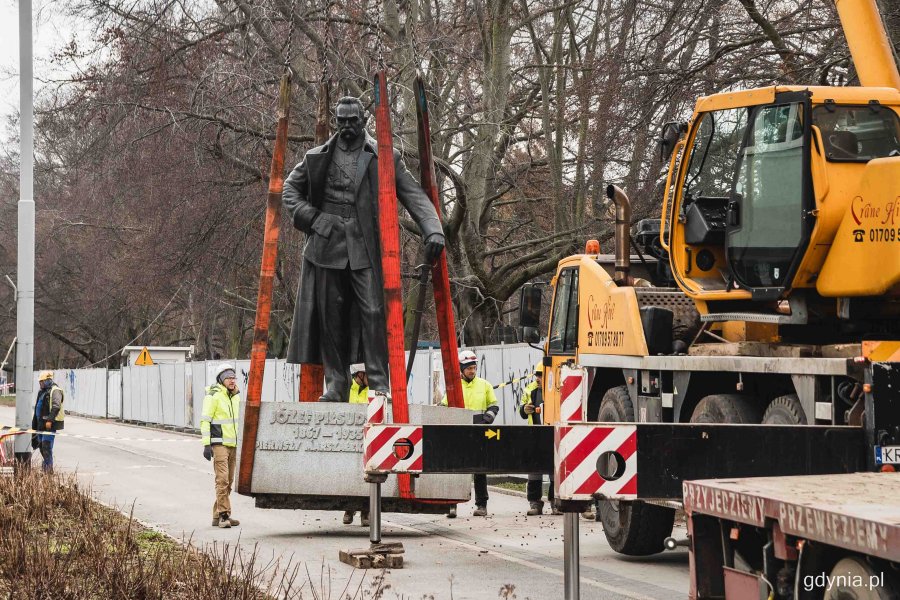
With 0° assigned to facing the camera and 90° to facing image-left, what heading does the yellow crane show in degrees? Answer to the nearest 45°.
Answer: approximately 135°

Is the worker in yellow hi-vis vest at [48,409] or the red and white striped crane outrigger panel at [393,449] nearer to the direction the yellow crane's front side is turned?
the worker in yellow hi-vis vest

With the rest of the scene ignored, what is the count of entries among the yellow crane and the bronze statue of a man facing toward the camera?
1

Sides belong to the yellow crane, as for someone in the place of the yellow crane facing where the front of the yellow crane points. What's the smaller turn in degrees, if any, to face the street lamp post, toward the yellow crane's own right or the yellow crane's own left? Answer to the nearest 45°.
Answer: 0° — it already faces it

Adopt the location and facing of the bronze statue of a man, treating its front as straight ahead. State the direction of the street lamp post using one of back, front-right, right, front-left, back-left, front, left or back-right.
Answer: back-right

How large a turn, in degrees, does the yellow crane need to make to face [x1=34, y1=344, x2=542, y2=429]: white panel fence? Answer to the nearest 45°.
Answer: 0° — it already faces it

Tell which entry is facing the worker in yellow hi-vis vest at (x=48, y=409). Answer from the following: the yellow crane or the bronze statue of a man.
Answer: the yellow crane

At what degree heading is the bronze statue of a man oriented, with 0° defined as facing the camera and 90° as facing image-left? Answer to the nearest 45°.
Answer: approximately 0°

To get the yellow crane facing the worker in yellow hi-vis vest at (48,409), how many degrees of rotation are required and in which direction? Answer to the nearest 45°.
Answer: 0° — it already faces them
